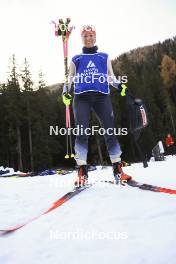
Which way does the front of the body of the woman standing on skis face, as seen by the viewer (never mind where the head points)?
toward the camera
